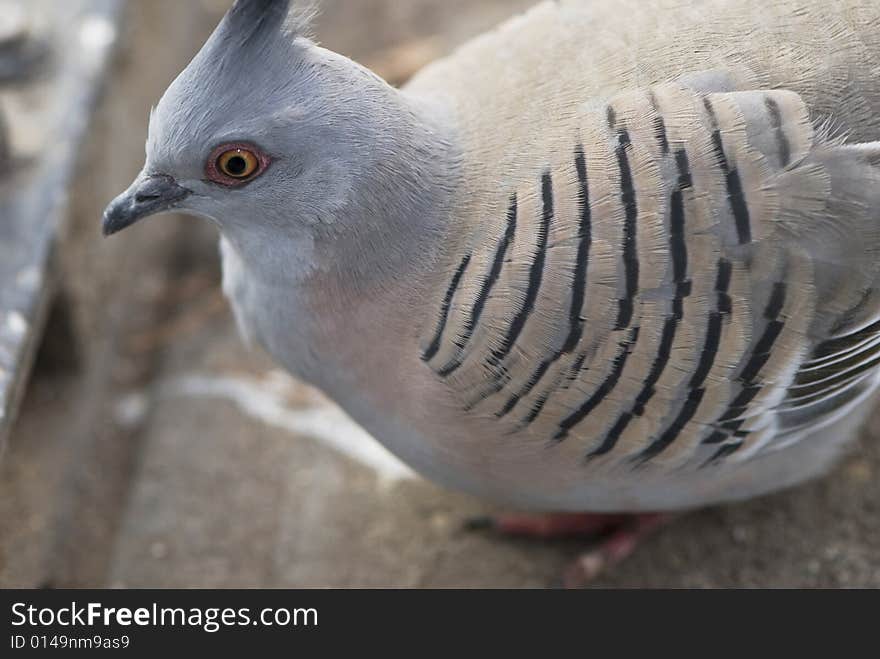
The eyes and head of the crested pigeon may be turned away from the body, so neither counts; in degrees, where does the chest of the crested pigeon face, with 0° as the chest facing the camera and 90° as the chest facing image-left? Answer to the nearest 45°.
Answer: approximately 90°

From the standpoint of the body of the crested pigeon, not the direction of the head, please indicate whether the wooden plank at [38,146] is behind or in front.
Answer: in front
